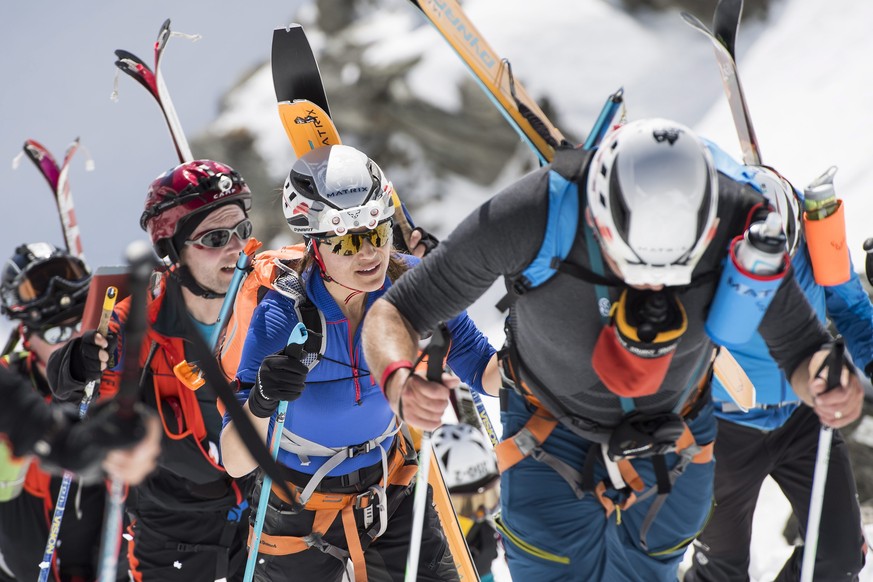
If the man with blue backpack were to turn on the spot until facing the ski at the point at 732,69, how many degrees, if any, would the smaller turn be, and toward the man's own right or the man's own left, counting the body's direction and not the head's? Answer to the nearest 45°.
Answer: approximately 180°

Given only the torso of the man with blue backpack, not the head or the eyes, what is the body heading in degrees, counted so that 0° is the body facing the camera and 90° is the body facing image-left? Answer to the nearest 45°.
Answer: approximately 0°

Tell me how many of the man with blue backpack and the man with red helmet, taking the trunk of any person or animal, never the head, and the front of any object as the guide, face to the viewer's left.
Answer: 0
